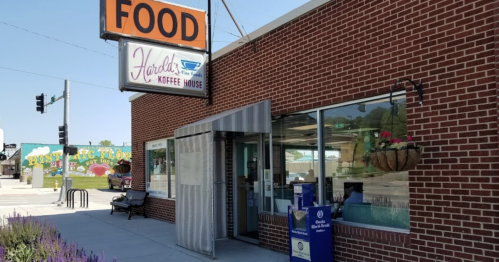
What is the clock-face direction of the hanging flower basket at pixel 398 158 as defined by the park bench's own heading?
The hanging flower basket is roughly at 10 o'clock from the park bench.

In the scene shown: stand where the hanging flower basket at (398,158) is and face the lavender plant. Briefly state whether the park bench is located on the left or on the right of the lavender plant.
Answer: right

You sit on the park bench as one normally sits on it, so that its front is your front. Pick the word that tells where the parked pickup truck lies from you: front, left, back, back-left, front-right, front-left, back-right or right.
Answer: back-right

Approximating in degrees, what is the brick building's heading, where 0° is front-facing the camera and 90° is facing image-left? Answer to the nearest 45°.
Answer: approximately 45°

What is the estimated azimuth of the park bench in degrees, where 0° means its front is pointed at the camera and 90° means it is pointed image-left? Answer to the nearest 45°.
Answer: approximately 45°

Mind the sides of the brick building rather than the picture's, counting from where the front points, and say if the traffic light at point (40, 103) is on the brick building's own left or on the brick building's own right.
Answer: on the brick building's own right

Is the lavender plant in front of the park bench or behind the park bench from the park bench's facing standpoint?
in front

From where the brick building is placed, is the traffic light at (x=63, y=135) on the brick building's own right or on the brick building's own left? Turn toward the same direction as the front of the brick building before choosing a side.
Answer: on the brick building's own right

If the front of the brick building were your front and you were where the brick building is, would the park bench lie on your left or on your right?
on your right

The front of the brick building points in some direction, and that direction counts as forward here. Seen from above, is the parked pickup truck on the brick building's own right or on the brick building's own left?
on the brick building's own right
